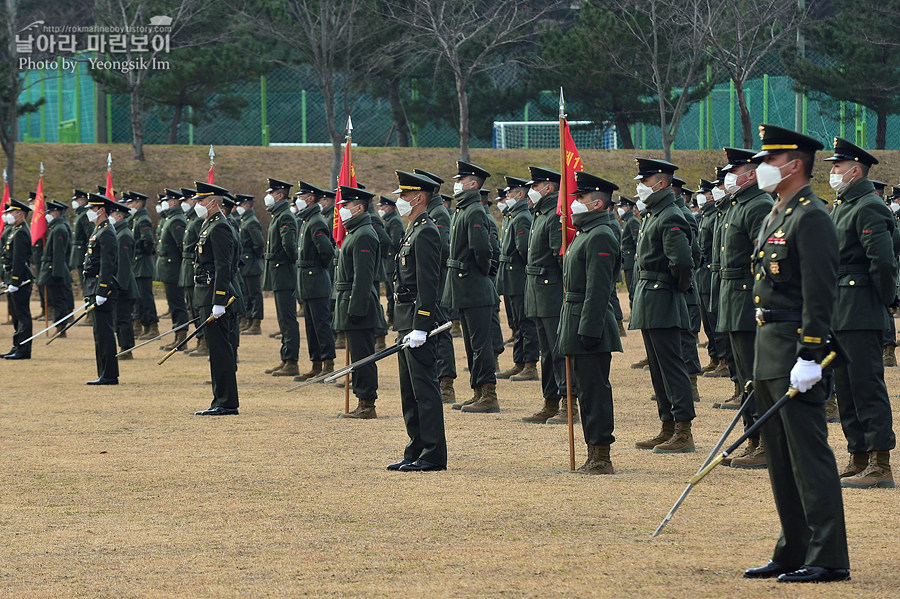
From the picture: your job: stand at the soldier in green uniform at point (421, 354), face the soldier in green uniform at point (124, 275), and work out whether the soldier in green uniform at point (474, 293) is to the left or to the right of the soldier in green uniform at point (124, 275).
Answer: right

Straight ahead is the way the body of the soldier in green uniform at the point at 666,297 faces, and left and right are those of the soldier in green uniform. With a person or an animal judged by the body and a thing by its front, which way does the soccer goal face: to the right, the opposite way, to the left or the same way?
to the left

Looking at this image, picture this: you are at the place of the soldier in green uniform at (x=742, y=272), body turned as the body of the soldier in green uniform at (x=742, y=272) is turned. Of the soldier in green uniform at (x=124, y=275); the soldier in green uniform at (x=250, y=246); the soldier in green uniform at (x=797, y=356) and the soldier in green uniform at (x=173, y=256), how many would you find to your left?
1

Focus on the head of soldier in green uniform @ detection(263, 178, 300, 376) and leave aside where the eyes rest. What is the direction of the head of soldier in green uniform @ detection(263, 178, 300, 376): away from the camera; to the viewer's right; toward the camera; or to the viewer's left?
to the viewer's left

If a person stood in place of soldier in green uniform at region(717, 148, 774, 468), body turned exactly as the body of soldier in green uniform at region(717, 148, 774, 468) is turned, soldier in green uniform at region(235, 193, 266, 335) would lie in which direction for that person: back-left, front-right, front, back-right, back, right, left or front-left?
front-right

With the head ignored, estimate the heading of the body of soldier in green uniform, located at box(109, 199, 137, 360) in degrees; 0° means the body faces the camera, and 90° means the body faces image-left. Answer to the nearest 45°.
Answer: approximately 90°

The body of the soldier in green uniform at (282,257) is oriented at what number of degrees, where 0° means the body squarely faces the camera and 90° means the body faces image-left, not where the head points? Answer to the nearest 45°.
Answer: approximately 90°

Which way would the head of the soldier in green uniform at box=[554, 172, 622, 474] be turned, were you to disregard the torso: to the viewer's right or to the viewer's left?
to the viewer's left

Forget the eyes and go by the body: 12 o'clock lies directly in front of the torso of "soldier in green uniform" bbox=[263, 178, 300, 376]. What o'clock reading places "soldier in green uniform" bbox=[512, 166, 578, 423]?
"soldier in green uniform" bbox=[512, 166, 578, 423] is roughly at 8 o'clock from "soldier in green uniform" bbox=[263, 178, 300, 376].

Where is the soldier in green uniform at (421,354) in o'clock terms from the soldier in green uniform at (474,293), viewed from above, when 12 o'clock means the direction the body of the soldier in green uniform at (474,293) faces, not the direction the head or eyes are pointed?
the soldier in green uniform at (421,354) is roughly at 9 o'clock from the soldier in green uniform at (474,293).

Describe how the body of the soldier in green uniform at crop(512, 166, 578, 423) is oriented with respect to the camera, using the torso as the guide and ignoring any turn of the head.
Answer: to the viewer's left

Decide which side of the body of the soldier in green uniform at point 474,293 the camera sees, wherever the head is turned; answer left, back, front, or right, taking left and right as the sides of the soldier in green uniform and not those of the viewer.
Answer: left

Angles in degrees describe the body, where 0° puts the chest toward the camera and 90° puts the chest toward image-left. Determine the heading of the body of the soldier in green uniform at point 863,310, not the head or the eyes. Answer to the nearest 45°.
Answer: approximately 90°

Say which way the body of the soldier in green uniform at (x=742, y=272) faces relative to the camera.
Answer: to the viewer's left
